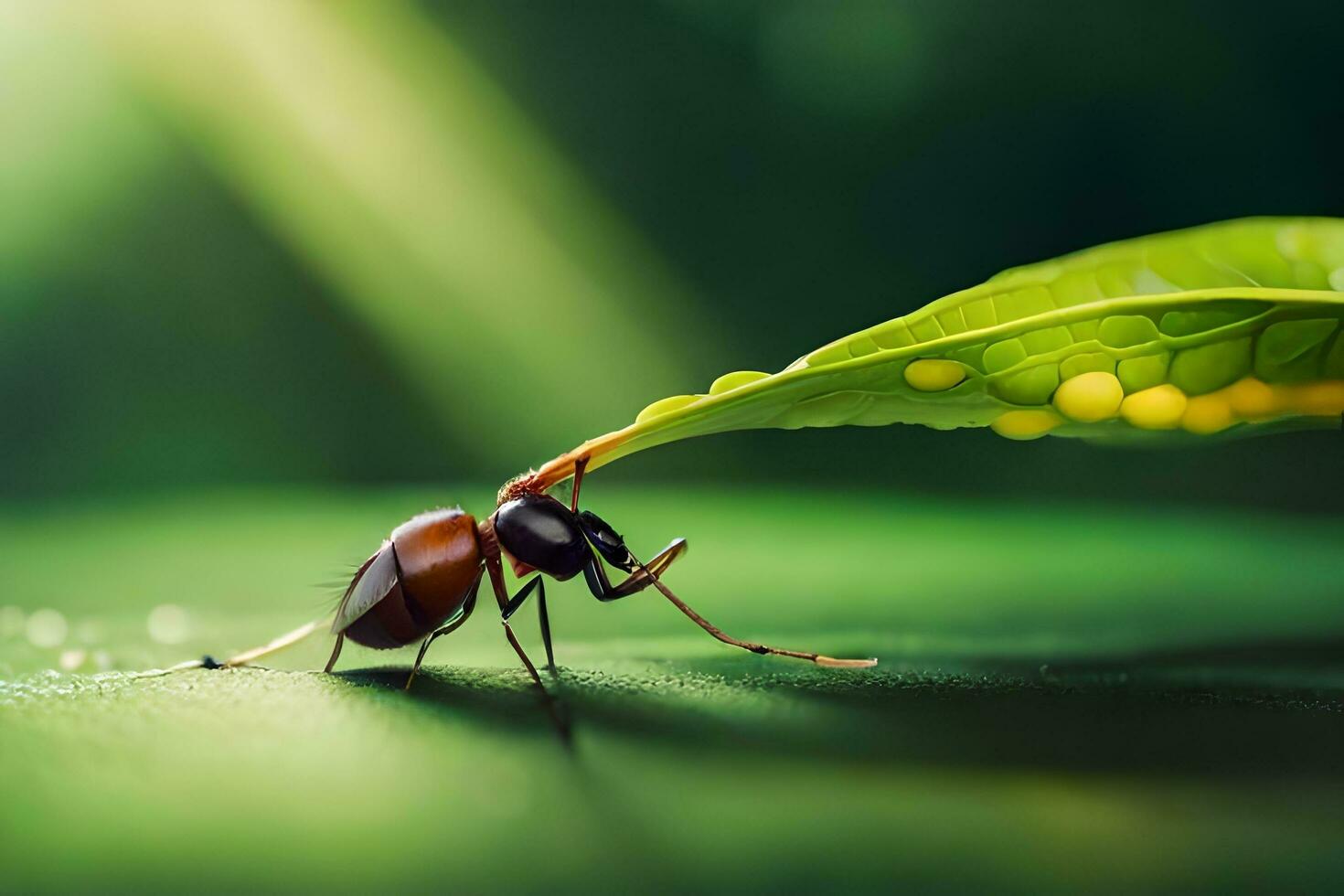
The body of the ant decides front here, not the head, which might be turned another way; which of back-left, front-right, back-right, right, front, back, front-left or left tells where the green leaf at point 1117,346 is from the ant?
front-right

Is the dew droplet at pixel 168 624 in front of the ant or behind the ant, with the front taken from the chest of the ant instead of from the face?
behind

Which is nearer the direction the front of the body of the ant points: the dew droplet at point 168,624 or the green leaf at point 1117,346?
the green leaf

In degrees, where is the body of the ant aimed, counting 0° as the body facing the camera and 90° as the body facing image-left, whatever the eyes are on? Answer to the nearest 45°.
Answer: approximately 270°

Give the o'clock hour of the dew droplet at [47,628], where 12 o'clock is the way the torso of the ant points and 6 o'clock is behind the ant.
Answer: The dew droplet is roughly at 7 o'clock from the ant.

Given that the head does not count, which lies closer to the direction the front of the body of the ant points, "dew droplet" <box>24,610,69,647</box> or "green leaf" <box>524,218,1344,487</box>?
the green leaf
